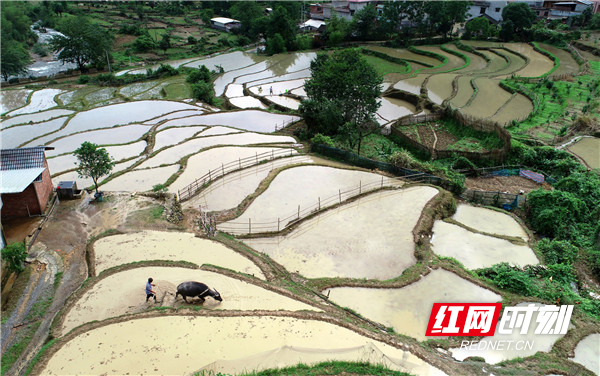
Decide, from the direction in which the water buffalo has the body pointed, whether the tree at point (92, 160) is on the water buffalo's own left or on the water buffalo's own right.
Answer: on the water buffalo's own left

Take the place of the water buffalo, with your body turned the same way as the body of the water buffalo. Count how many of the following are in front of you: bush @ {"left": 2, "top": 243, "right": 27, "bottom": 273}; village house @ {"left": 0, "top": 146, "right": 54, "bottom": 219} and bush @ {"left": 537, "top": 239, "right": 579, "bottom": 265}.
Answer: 1

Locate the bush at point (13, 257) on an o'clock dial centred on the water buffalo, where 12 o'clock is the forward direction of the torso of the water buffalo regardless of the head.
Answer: The bush is roughly at 7 o'clock from the water buffalo.

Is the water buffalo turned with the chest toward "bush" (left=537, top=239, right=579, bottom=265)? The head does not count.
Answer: yes

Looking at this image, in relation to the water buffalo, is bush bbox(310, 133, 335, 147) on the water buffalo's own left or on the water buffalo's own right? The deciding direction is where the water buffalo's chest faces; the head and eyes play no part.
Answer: on the water buffalo's own left

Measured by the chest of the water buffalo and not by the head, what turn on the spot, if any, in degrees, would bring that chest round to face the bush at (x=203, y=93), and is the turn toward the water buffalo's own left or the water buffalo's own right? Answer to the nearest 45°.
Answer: approximately 90° to the water buffalo's own left

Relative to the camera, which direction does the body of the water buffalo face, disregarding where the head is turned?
to the viewer's right

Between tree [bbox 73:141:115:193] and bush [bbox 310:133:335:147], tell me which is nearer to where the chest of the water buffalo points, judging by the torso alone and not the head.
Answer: the bush

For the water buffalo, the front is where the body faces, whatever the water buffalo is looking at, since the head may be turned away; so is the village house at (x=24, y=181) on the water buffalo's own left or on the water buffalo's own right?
on the water buffalo's own left

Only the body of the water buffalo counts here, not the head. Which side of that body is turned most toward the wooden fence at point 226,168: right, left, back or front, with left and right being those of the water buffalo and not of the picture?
left

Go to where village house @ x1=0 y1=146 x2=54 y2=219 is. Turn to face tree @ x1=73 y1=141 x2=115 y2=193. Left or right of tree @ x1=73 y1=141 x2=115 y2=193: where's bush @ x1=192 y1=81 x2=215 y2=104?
left

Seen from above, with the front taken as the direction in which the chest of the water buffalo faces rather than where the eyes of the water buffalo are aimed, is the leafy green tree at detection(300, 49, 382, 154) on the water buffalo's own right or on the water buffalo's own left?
on the water buffalo's own left

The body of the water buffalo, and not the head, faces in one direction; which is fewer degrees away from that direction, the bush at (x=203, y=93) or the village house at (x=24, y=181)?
the bush
